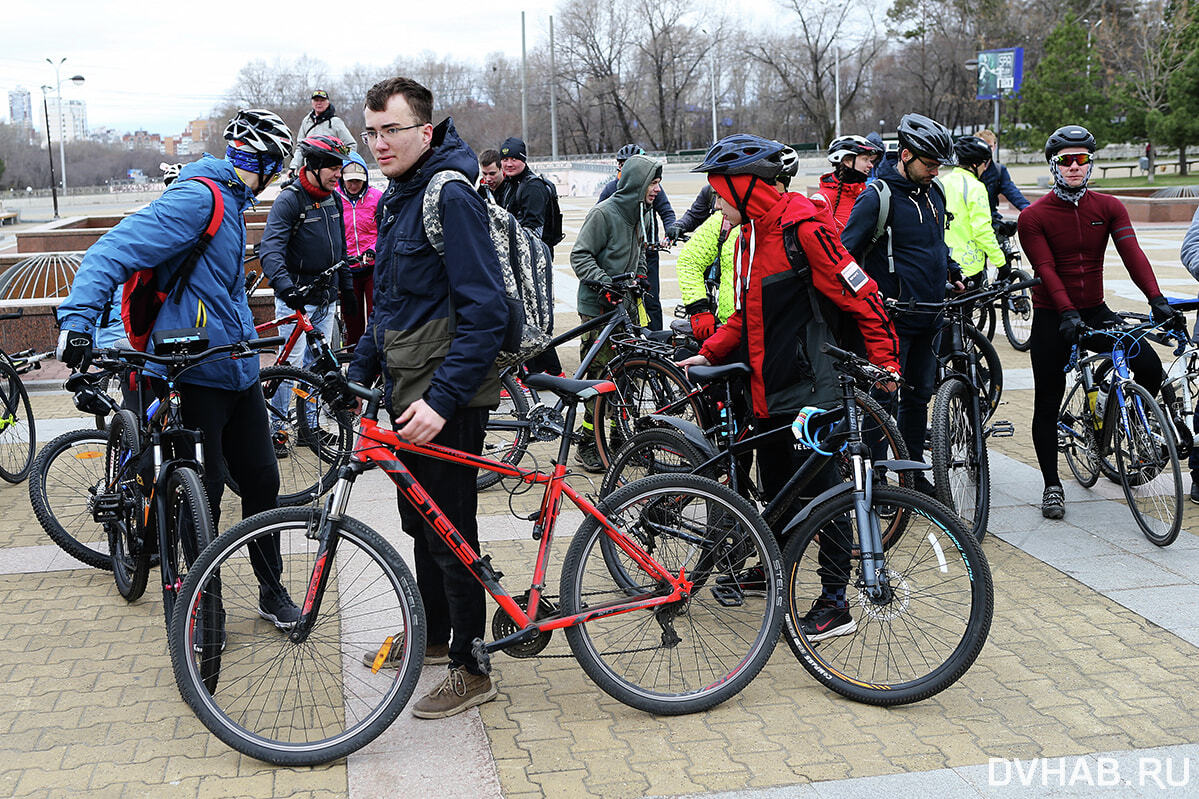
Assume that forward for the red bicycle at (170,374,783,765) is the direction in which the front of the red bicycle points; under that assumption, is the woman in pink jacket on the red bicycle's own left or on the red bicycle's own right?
on the red bicycle's own right

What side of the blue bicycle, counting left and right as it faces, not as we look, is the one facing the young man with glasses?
right

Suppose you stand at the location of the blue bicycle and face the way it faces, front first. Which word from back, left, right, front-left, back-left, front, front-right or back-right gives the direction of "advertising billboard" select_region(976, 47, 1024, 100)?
back-left

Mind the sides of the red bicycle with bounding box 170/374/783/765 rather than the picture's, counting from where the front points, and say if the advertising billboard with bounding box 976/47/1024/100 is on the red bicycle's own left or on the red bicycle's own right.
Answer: on the red bicycle's own right

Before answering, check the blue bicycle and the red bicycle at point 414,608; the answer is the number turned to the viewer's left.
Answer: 1

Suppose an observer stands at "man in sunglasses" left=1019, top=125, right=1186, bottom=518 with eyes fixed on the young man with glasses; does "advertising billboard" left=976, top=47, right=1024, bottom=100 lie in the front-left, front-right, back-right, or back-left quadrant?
back-right

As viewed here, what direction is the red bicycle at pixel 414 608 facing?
to the viewer's left
